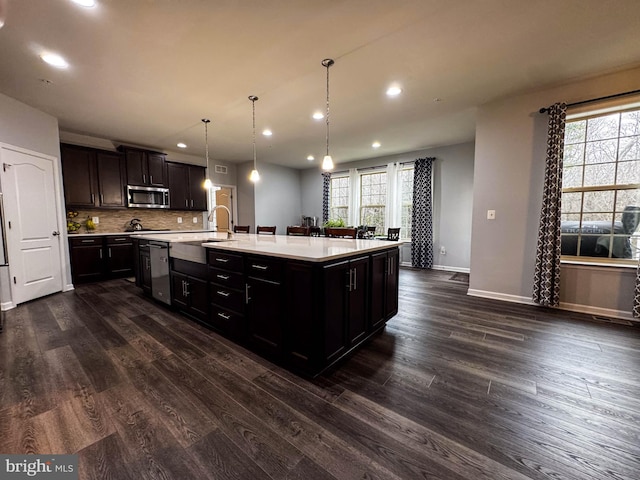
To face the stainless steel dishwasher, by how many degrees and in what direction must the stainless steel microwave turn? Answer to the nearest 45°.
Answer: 0° — it already faces it

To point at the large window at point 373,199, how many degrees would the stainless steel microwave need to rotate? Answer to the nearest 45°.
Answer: approximately 90° to its left

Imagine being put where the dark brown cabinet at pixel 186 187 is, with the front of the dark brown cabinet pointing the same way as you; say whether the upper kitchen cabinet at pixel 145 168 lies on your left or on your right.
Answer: on your right

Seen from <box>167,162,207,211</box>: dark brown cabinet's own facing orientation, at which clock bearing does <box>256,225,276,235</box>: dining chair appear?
The dining chair is roughly at 11 o'clock from the dark brown cabinet.

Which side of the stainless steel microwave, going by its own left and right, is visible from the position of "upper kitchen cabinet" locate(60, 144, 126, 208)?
right

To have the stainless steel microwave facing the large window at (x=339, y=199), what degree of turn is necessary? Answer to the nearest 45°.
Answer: approximately 90° to its left

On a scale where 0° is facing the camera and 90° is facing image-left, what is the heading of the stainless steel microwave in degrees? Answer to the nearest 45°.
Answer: approximately 0°

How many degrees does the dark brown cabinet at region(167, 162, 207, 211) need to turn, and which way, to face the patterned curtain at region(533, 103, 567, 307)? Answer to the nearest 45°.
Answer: approximately 45° to its left

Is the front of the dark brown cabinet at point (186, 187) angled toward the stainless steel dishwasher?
yes

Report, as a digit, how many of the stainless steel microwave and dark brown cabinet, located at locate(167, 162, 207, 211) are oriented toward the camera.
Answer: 2
